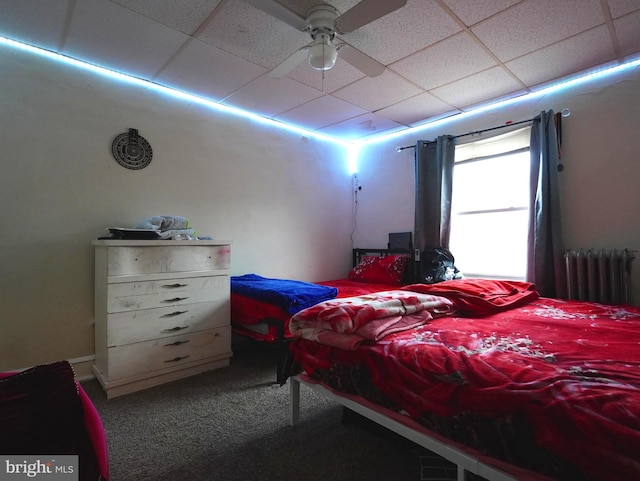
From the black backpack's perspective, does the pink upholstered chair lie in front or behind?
in front

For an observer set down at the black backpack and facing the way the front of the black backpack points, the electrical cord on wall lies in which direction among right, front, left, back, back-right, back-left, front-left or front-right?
right

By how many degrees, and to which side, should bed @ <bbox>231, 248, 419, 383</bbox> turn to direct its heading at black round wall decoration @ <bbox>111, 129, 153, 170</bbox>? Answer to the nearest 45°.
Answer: approximately 45° to its right

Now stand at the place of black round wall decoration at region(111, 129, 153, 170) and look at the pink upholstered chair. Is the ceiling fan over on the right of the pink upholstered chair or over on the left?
left

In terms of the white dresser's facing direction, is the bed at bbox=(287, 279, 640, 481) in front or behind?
in front

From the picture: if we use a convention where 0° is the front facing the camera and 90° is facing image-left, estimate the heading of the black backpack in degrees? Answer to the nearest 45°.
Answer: approximately 45°

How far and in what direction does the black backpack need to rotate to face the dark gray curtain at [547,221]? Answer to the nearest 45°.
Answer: approximately 135° to its left

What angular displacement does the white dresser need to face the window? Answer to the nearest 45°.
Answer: approximately 45° to its left

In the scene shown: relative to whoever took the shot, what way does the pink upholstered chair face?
facing away from the viewer and to the right of the viewer

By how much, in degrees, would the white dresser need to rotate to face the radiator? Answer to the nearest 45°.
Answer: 0° — it already faces it

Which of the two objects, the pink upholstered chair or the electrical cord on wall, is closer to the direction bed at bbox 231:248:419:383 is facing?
the pink upholstered chair
